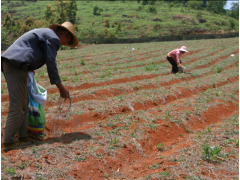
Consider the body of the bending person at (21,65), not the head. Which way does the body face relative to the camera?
to the viewer's right

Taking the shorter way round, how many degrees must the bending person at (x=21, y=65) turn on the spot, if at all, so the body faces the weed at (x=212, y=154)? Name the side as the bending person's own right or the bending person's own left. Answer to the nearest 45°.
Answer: approximately 45° to the bending person's own right

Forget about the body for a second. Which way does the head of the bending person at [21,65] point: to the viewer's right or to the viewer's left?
to the viewer's right
